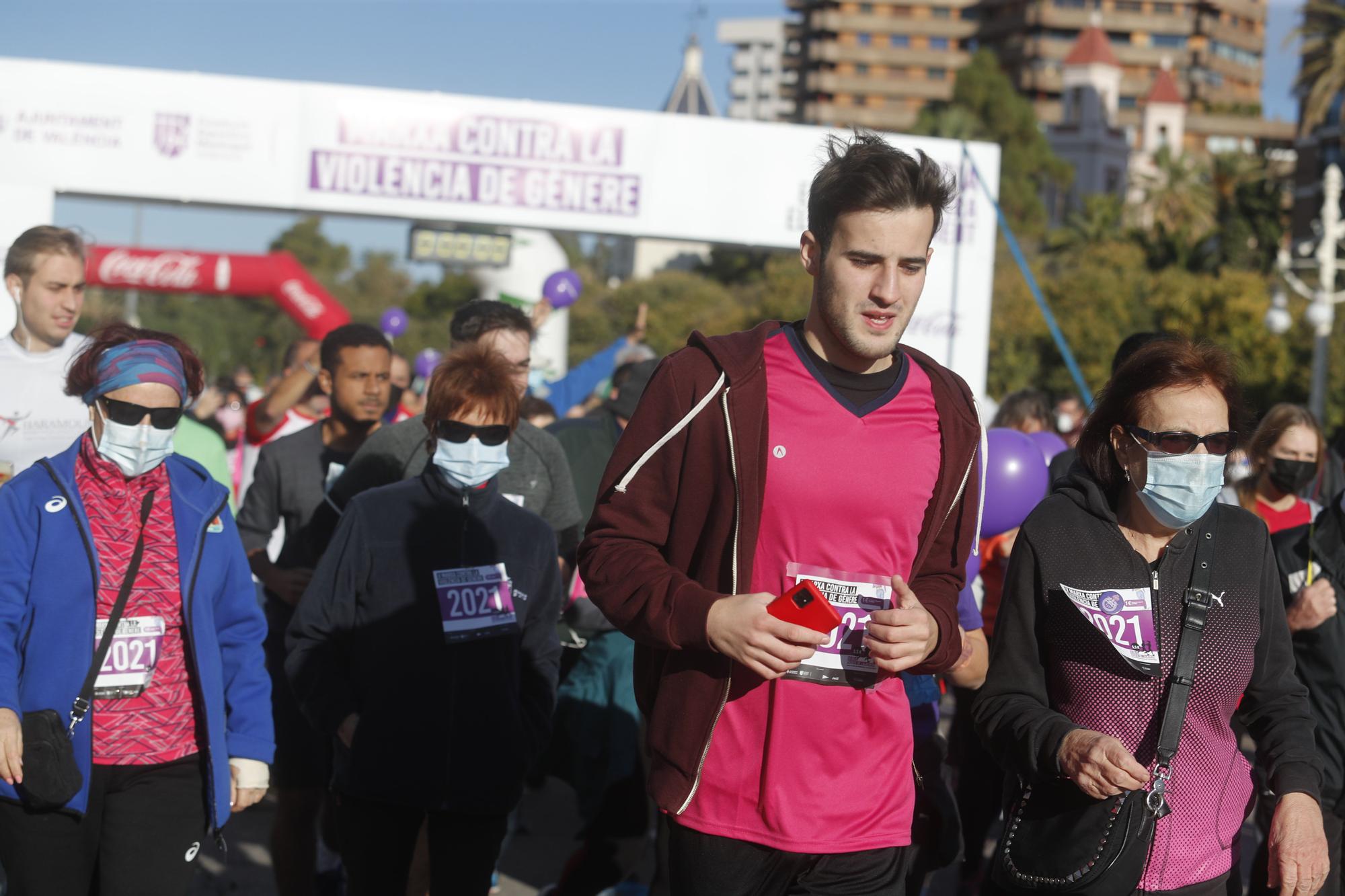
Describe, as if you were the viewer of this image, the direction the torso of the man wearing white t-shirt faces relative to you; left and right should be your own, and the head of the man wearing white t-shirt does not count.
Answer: facing the viewer and to the right of the viewer

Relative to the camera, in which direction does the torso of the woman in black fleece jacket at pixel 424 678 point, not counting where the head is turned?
toward the camera

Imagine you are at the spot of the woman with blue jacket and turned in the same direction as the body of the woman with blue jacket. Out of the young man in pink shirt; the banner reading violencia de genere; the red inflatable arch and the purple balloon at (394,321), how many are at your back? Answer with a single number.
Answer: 3

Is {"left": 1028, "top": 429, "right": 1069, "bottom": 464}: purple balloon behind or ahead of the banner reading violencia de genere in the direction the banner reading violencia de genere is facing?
ahead

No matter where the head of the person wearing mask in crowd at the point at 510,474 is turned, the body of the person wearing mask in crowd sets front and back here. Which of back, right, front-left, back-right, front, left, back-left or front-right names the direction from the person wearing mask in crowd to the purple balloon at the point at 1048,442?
back-left

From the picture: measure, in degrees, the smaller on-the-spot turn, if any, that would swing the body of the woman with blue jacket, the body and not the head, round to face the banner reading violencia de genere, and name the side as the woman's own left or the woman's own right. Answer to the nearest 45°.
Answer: approximately 180°

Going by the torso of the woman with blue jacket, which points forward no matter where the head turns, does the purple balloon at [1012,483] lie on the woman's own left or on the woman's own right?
on the woman's own left

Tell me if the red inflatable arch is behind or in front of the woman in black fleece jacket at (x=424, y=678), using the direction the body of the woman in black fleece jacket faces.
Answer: behind

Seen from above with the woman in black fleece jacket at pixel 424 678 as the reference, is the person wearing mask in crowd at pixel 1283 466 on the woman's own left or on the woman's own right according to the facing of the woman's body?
on the woman's own left
